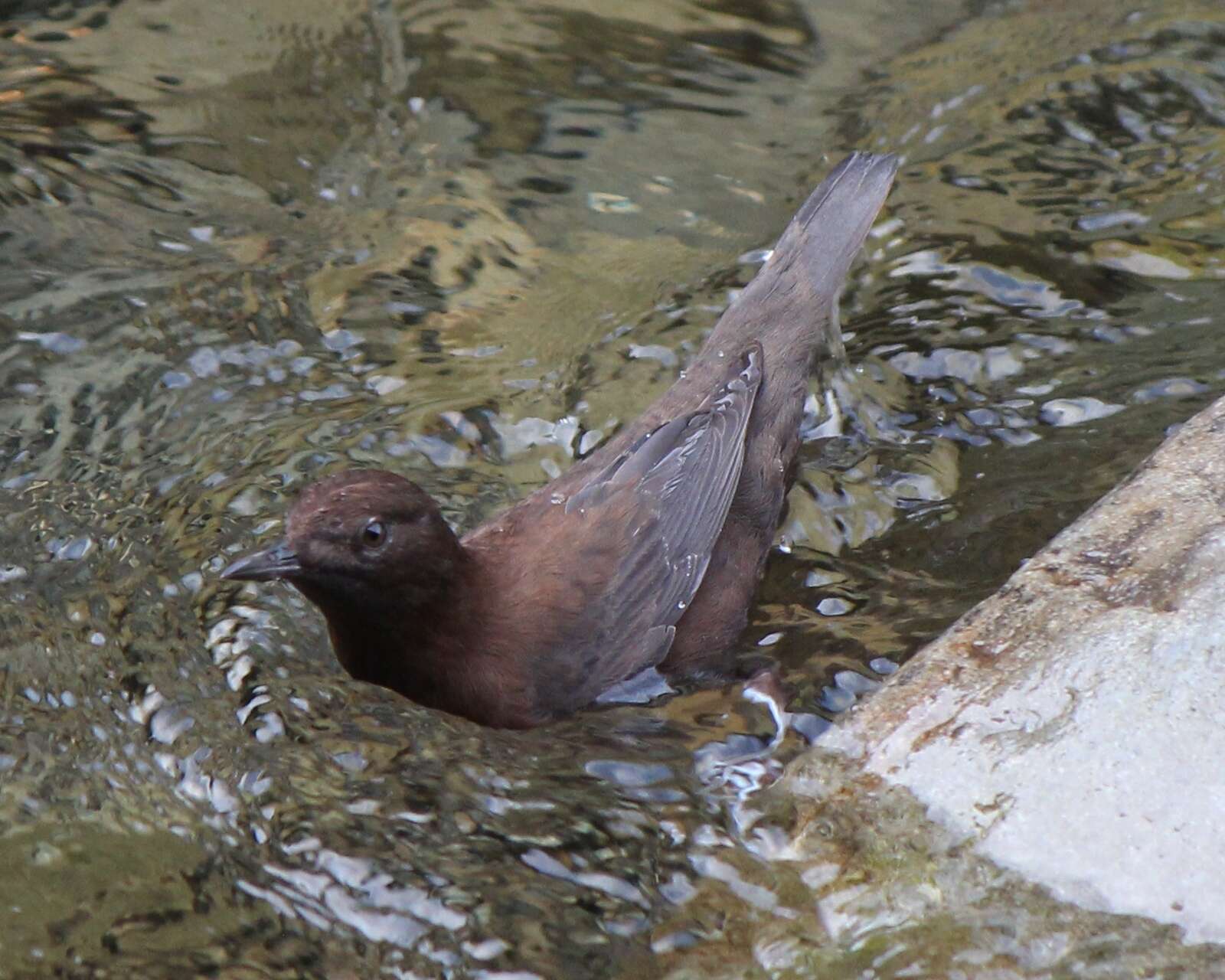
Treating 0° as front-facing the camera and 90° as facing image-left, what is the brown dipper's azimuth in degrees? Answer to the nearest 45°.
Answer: approximately 90°
